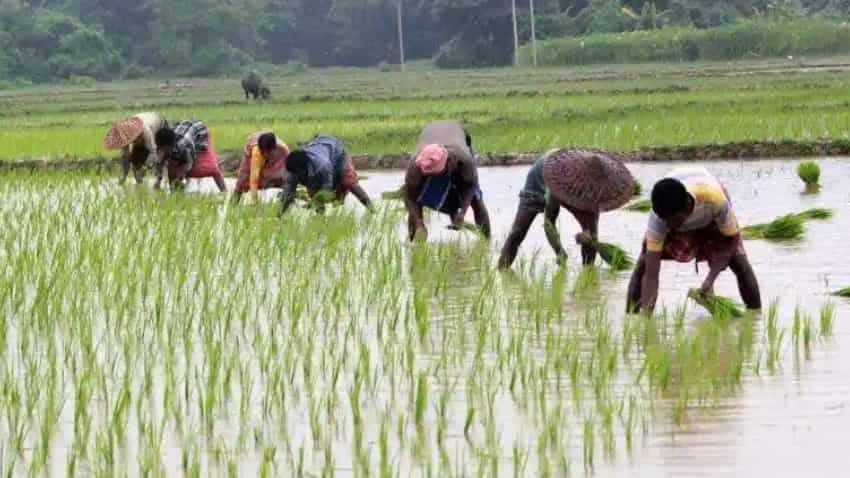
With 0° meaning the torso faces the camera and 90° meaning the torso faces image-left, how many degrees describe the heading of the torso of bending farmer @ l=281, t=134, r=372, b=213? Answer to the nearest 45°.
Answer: approximately 45°

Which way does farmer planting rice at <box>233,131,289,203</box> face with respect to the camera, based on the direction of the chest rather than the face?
toward the camera

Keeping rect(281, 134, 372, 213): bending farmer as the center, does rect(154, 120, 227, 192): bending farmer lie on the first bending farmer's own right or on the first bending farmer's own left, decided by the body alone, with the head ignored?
on the first bending farmer's own right

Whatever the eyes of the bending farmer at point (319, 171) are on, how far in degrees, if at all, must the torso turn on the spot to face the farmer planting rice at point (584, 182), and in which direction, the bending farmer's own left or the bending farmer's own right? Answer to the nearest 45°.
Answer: approximately 90° to the bending farmer's own left

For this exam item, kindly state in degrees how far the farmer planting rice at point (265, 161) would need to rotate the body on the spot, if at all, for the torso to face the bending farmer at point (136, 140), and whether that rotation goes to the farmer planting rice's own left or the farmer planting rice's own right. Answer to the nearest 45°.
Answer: approximately 135° to the farmer planting rice's own right

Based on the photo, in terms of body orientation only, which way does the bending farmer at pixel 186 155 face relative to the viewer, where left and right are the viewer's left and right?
facing the viewer and to the left of the viewer
